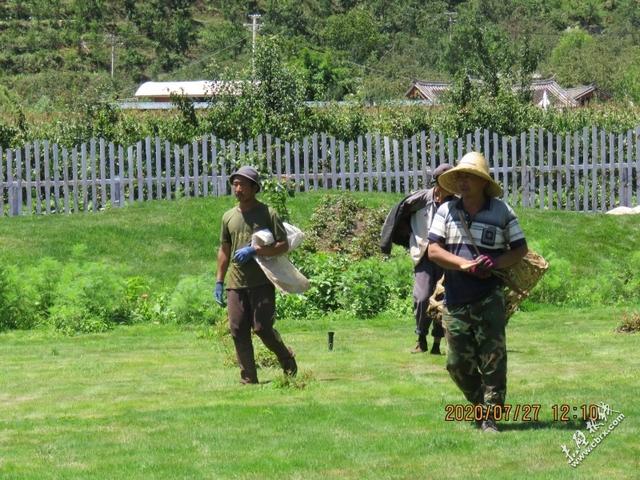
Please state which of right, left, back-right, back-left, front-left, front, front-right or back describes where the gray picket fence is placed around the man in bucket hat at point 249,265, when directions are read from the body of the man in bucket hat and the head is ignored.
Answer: back-right

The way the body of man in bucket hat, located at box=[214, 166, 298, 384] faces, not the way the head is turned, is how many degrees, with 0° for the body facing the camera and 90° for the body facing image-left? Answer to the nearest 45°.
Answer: approximately 45°

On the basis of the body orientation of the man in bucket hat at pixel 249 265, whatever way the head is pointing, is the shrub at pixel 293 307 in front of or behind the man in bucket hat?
behind

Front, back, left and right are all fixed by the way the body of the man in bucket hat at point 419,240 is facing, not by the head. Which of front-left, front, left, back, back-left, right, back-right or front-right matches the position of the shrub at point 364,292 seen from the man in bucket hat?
back-right

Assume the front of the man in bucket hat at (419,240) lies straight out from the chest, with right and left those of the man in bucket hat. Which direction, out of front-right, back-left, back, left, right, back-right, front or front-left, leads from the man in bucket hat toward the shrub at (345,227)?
back-right

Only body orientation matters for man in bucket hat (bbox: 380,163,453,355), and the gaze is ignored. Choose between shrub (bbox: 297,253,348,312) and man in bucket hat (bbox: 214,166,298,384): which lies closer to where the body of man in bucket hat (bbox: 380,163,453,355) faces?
the man in bucket hat

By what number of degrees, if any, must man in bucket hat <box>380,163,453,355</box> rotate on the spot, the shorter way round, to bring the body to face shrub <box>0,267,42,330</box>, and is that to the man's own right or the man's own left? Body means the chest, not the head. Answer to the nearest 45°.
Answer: approximately 90° to the man's own right

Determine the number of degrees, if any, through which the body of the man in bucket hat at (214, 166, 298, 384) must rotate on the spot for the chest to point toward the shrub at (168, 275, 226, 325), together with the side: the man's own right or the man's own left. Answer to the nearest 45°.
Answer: approximately 135° to the man's own right

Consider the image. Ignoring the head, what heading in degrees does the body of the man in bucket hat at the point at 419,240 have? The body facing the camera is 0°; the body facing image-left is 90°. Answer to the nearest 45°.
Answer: approximately 45°

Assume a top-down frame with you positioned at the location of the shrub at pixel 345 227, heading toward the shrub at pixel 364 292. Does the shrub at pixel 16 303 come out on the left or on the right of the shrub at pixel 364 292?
right
